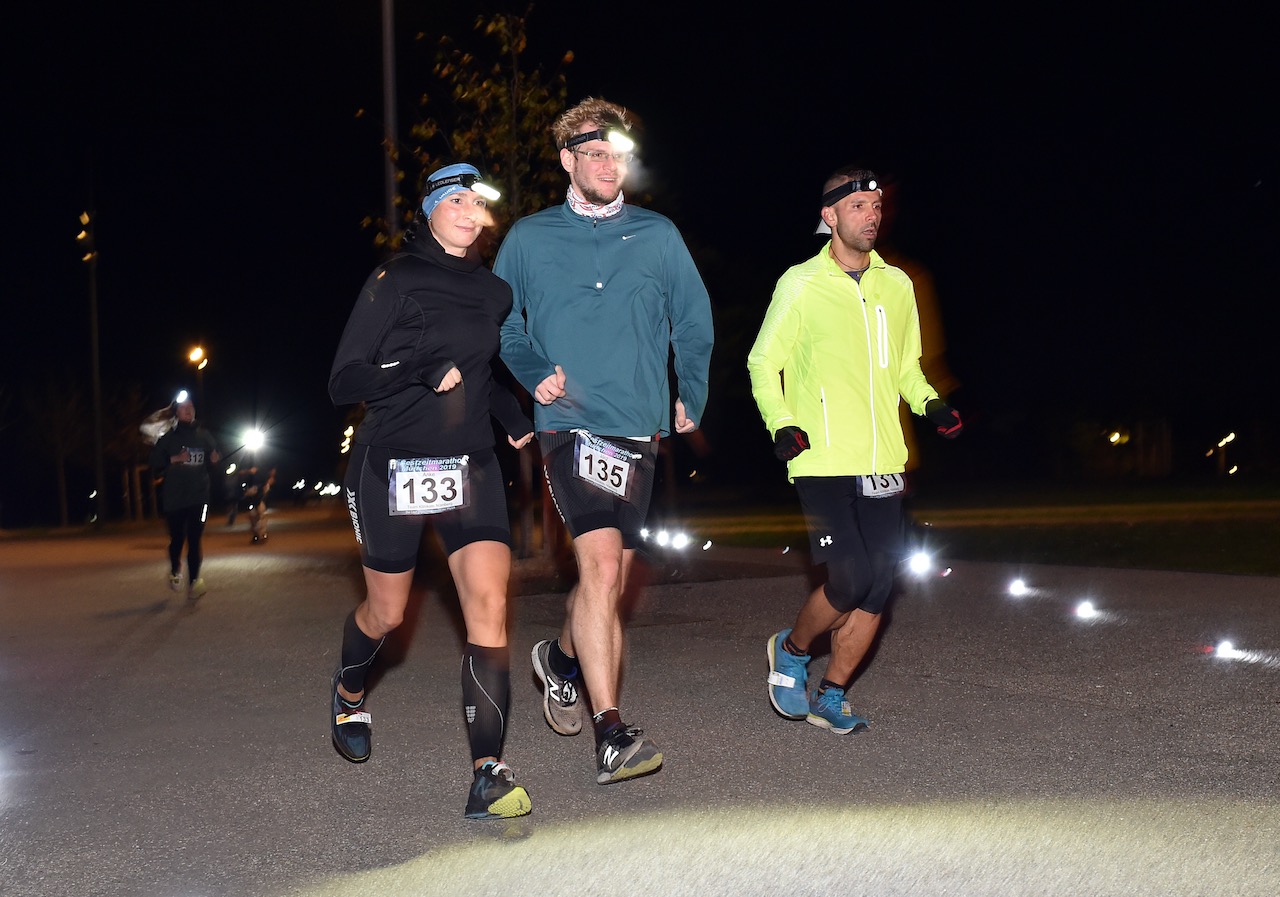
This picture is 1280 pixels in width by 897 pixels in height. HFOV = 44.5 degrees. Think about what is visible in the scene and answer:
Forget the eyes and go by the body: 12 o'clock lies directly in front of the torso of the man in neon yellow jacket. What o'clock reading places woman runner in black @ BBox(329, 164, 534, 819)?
The woman runner in black is roughly at 3 o'clock from the man in neon yellow jacket.

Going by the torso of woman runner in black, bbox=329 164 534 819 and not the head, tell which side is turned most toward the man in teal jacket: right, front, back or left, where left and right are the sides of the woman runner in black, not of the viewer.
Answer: left

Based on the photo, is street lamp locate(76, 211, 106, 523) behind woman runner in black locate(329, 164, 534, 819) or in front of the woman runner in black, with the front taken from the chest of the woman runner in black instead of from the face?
behind

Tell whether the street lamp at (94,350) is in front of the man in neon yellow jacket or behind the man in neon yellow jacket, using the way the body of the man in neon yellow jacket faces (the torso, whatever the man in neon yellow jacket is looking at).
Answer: behind

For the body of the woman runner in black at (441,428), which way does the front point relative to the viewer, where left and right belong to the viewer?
facing the viewer and to the right of the viewer

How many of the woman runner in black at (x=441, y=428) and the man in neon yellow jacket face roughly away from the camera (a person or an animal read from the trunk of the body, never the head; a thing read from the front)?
0

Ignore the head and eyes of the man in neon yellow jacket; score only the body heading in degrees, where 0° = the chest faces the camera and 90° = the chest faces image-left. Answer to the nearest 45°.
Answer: approximately 315°

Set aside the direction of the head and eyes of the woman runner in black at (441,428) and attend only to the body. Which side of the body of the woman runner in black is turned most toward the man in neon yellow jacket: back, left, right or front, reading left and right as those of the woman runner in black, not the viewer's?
left

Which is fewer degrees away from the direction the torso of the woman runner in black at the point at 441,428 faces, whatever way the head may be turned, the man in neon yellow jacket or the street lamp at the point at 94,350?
the man in neon yellow jacket

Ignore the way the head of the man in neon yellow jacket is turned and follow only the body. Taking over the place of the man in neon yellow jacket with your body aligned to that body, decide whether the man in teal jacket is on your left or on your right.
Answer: on your right
